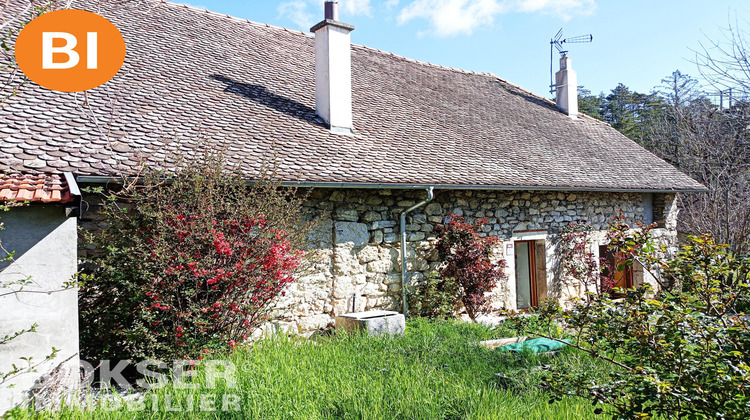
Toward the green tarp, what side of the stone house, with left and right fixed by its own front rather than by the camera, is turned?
front
